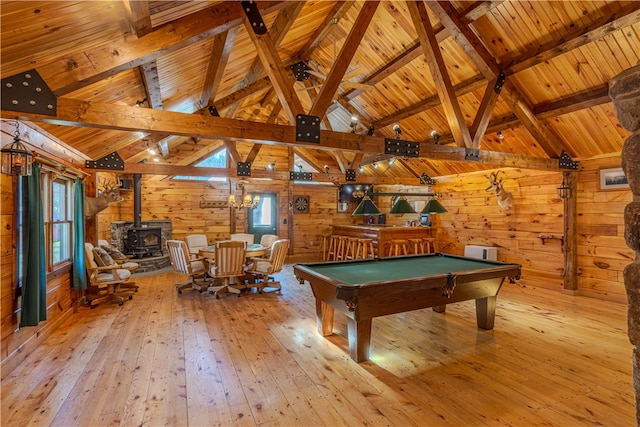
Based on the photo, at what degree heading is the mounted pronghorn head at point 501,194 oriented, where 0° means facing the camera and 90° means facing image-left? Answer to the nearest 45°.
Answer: approximately 45°

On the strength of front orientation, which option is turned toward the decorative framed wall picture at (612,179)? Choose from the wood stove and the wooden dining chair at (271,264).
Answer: the wood stove

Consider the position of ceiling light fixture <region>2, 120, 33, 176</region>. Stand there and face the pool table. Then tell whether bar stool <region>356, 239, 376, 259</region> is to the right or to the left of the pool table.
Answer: left

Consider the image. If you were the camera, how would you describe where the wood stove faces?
facing the viewer and to the right of the viewer

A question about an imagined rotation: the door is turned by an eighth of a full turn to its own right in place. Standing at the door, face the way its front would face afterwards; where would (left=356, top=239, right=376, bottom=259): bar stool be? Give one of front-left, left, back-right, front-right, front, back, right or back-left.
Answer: left

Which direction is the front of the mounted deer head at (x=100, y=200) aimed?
to the viewer's right

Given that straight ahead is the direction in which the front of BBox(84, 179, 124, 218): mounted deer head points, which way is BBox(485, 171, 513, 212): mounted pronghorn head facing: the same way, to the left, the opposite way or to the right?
the opposite way

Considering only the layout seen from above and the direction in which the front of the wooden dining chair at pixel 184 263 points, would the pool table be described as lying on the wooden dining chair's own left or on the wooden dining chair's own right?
on the wooden dining chair's own right

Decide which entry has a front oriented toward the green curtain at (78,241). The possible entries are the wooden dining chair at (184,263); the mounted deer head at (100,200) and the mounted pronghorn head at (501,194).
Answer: the mounted pronghorn head at (501,194)

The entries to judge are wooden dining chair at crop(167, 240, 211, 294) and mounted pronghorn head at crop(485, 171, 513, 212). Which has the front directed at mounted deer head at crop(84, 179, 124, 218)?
mounted pronghorn head at crop(485, 171, 513, 212)

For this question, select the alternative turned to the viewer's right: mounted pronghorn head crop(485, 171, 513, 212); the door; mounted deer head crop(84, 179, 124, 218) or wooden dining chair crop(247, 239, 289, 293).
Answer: mounted deer head crop(84, 179, 124, 218)

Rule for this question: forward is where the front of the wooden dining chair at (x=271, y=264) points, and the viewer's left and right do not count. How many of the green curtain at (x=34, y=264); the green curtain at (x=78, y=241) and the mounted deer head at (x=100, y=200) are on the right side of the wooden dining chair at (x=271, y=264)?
0

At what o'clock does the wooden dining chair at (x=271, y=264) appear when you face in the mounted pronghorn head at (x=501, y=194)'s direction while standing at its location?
The wooden dining chair is roughly at 12 o'clock from the mounted pronghorn head.

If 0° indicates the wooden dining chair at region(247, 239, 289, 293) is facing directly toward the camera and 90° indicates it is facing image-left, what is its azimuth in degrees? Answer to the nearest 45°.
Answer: approximately 135°

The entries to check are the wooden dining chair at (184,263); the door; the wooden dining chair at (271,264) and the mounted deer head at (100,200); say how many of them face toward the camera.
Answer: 1

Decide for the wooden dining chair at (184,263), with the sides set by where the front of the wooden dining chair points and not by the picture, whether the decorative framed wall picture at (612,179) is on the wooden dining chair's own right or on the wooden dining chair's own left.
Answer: on the wooden dining chair's own right

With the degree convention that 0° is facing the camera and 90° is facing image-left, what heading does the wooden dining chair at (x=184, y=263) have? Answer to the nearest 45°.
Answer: approximately 225°

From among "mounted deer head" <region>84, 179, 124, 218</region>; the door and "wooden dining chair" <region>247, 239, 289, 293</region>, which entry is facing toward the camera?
the door

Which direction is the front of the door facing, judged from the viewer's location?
facing the viewer
